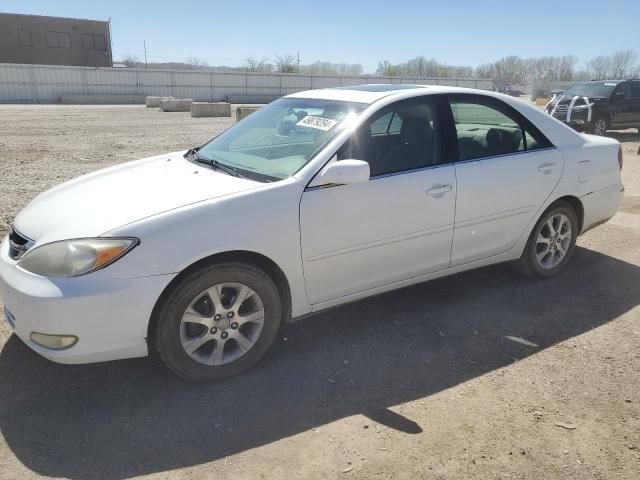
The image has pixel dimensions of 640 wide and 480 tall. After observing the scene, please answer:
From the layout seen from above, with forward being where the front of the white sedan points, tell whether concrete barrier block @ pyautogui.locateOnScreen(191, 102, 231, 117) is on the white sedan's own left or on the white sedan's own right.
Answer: on the white sedan's own right

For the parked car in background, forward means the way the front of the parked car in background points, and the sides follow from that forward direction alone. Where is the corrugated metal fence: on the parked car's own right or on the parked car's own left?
on the parked car's own right

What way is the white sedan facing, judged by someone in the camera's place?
facing the viewer and to the left of the viewer

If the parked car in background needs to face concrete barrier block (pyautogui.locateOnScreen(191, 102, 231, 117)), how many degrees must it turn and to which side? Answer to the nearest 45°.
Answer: approximately 45° to its right

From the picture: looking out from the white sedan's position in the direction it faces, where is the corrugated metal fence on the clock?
The corrugated metal fence is roughly at 4 o'clock from the white sedan.

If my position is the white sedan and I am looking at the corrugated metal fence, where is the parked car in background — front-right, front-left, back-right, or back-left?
front-right

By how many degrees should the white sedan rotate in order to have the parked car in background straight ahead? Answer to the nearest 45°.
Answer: approximately 180°

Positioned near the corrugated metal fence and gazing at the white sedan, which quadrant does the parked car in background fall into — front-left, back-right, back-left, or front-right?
front-left

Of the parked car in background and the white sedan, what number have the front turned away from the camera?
0

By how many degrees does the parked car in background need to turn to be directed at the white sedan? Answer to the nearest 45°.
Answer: approximately 45° to its left

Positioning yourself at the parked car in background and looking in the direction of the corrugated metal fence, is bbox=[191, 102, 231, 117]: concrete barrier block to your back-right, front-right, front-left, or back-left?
front-left
